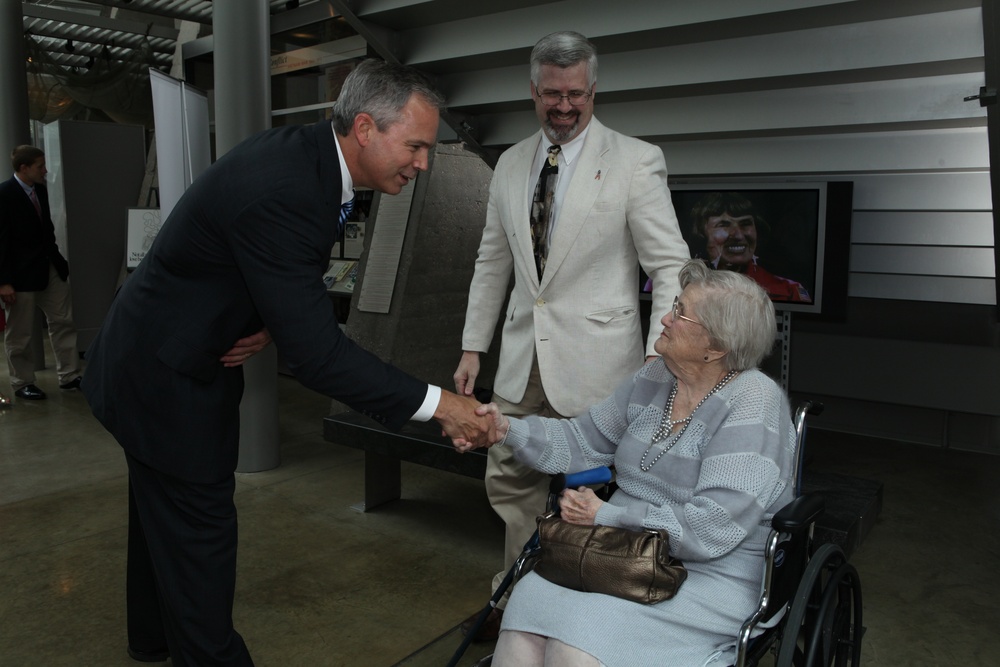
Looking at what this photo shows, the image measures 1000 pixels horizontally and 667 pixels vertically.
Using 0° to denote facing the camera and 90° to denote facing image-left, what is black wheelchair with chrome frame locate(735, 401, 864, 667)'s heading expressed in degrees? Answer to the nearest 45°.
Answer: approximately 45°

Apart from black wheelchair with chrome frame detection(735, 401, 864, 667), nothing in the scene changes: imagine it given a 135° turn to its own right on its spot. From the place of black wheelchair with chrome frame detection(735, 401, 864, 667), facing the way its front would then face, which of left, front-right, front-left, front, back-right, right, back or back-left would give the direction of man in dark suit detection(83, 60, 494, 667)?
left

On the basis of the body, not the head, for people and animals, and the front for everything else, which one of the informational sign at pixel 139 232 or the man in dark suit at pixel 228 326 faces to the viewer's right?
the man in dark suit

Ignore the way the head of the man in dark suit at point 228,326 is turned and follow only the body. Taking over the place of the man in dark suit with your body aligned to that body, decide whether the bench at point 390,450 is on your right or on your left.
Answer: on your left

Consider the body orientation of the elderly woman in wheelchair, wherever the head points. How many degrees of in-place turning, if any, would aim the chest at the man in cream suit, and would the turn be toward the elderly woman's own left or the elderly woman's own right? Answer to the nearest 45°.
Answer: approximately 90° to the elderly woman's own right

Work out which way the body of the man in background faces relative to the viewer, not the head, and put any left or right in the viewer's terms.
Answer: facing the viewer and to the right of the viewer

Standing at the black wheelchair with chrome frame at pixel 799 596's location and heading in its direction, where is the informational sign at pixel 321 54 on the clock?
The informational sign is roughly at 3 o'clock from the black wheelchair with chrome frame.

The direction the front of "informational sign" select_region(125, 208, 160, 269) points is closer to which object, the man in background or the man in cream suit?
the man in cream suit

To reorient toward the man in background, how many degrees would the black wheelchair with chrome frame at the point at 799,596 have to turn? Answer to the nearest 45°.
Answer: approximately 90° to its right

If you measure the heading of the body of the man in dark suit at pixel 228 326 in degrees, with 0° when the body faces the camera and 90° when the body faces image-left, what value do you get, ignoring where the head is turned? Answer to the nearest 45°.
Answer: approximately 270°

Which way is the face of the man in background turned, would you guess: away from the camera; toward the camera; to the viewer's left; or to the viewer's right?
to the viewer's right

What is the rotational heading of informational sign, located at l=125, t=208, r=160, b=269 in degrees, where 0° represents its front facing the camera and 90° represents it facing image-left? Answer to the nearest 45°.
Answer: approximately 0°

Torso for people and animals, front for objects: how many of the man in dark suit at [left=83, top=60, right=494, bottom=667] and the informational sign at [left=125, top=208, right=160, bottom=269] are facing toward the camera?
1

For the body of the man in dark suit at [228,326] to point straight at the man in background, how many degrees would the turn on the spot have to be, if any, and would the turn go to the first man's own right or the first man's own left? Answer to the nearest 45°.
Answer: approximately 90° to the first man's own left
